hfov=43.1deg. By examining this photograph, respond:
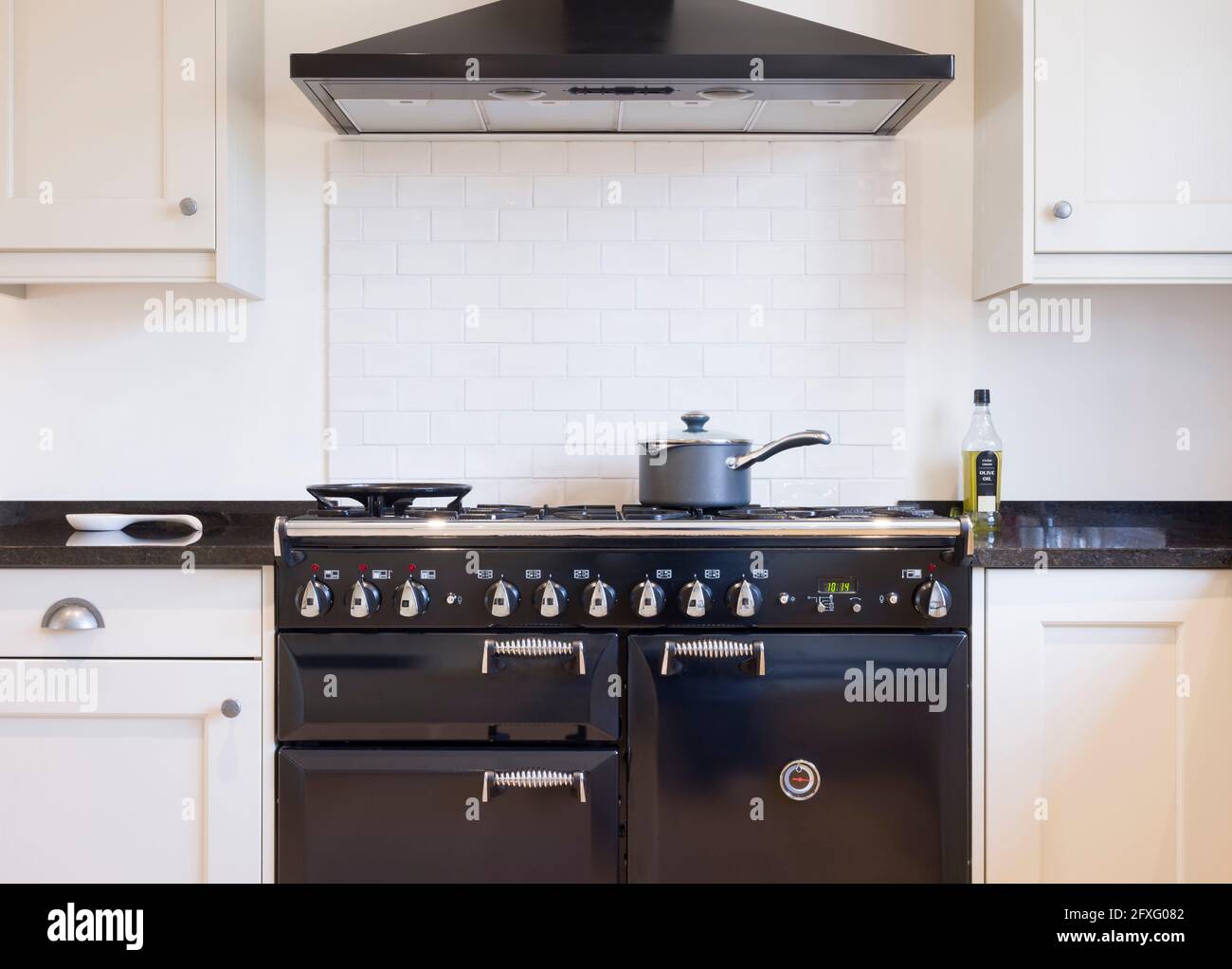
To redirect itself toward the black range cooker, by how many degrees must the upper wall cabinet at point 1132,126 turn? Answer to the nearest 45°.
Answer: approximately 45° to its right

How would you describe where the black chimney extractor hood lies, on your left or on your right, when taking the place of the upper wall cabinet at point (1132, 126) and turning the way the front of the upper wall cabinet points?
on your right

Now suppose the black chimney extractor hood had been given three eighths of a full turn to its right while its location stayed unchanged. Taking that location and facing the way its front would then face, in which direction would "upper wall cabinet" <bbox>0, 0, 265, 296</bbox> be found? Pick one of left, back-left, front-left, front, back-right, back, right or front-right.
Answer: front-left

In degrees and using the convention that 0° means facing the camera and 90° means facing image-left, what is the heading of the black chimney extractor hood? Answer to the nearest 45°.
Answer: approximately 0°

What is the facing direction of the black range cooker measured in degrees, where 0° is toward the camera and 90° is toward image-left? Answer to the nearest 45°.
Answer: approximately 0°

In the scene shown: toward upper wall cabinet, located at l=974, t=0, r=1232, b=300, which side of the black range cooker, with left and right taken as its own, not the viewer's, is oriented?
left
